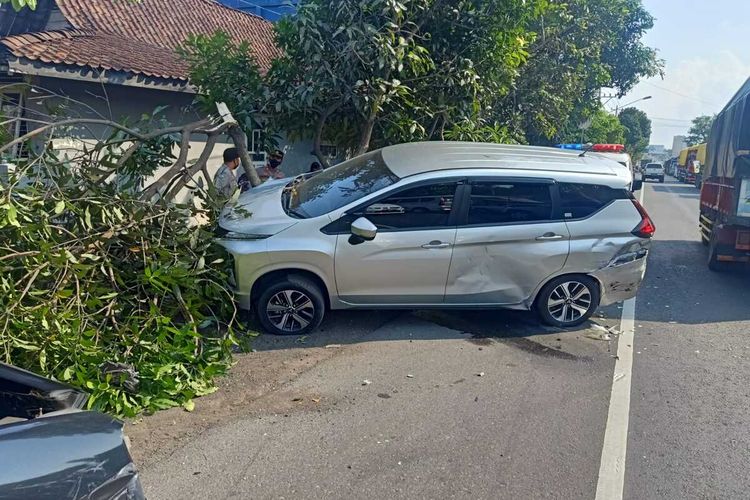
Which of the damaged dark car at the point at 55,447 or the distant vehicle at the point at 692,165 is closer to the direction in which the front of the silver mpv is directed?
the damaged dark car

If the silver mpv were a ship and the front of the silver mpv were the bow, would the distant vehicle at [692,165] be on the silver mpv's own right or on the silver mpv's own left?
on the silver mpv's own right

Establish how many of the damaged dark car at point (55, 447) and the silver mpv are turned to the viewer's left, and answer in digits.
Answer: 1

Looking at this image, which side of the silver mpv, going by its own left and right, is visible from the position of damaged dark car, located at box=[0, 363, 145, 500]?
left

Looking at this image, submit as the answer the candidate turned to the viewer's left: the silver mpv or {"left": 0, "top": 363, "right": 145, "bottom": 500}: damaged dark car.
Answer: the silver mpv

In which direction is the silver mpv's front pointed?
to the viewer's left

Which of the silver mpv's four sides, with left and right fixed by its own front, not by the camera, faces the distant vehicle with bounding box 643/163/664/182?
right
